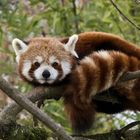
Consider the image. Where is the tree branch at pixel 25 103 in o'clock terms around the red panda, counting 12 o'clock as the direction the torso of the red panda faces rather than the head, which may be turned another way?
The tree branch is roughly at 11 o'clock from the red panda.

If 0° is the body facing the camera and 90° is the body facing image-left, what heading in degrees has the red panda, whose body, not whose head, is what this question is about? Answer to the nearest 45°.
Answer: approximately 45°
